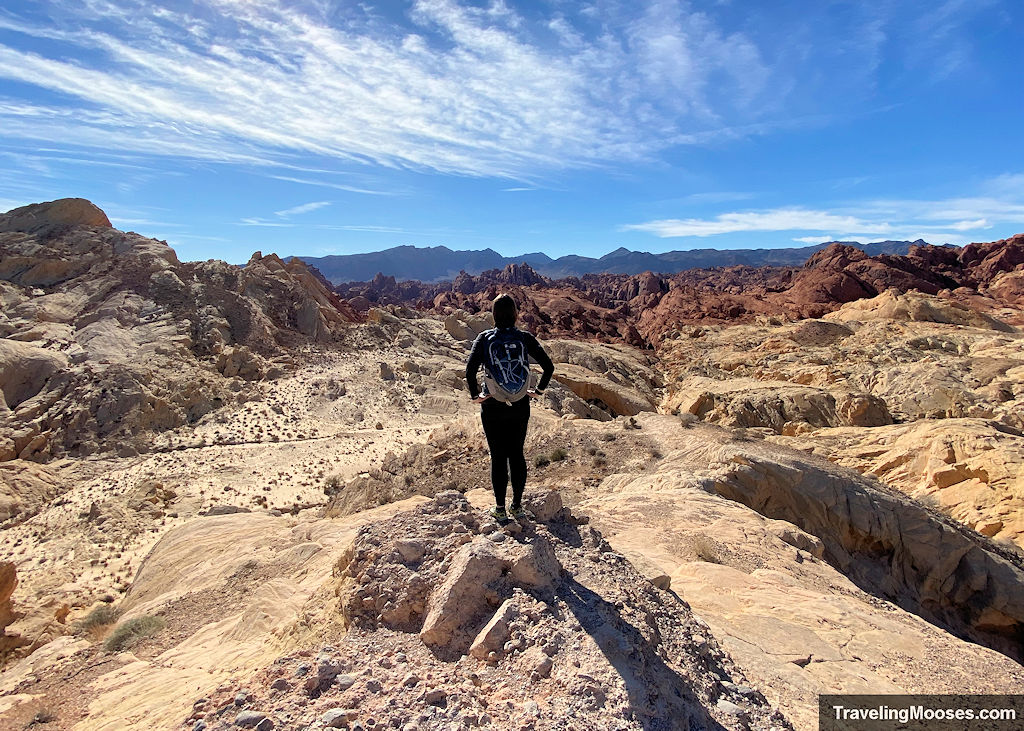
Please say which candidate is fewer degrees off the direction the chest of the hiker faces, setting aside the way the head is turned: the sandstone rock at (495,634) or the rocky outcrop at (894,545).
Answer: the rocky outcrop

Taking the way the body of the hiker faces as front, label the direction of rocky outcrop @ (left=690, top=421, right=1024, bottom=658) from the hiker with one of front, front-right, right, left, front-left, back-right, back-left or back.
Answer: front-right

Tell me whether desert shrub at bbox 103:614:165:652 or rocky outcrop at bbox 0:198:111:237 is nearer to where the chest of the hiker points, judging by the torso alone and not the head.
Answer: the rocky outcrop

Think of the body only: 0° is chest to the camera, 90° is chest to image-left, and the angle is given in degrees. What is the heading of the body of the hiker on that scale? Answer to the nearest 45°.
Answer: approximately 180°

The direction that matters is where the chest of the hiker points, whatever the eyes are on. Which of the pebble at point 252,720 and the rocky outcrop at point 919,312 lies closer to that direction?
the rocky outcrop

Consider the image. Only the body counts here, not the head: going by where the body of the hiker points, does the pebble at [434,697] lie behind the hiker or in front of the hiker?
behind

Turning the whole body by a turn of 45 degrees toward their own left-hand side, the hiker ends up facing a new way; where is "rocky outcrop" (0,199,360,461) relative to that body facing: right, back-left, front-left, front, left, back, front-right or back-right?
front

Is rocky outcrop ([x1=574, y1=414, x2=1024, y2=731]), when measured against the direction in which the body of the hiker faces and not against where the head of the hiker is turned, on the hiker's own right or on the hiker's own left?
on the hiker's own right

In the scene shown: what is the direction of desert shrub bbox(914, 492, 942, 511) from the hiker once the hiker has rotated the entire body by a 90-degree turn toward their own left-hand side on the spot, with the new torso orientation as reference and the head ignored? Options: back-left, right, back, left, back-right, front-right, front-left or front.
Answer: back-right

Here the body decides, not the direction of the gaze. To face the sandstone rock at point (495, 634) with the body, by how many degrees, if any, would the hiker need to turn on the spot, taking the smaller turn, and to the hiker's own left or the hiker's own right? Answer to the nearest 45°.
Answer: approximately 180°

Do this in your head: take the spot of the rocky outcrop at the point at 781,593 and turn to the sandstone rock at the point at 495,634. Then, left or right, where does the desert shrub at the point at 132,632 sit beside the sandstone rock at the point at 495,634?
right
